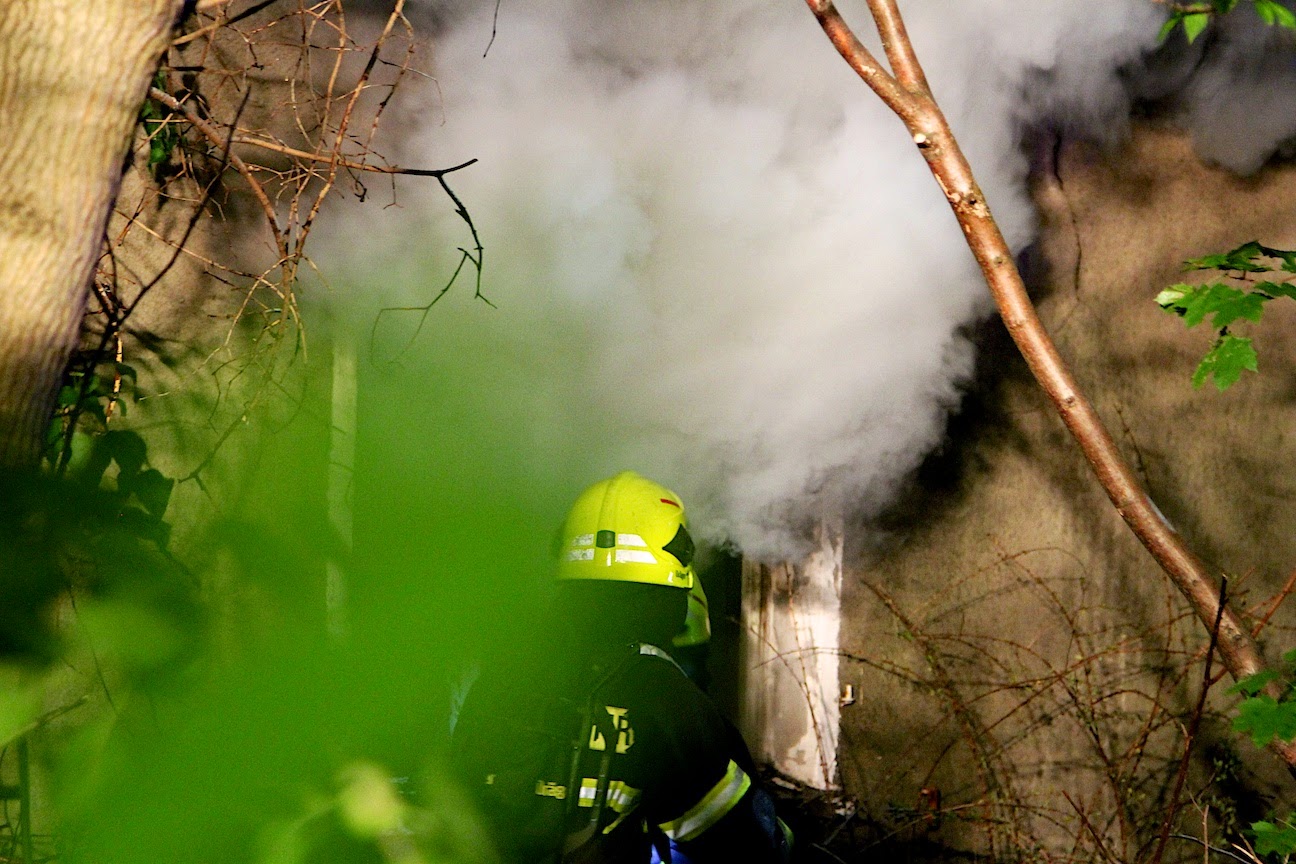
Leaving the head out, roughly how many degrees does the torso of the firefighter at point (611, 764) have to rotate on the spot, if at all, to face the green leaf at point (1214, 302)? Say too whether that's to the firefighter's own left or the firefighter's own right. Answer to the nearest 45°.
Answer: approximately 45° to the firefighter's own right

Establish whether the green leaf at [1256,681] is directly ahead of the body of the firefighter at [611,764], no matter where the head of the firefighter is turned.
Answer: no

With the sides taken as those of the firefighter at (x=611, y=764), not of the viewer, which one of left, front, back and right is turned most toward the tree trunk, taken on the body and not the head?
back

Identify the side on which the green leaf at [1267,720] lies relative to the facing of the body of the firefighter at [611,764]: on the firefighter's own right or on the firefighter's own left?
on the firefighter's own right

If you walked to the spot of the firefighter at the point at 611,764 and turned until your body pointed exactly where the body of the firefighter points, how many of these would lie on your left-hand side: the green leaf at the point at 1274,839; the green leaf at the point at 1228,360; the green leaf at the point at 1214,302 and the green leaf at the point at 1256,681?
0

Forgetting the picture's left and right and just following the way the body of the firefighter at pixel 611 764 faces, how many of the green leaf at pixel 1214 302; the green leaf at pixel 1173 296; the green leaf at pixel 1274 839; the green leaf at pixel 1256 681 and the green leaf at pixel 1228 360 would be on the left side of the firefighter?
0

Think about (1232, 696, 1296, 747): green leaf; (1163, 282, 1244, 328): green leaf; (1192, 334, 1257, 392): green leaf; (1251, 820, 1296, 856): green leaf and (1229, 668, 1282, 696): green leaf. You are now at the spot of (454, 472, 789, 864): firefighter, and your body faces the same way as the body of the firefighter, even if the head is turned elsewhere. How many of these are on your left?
0

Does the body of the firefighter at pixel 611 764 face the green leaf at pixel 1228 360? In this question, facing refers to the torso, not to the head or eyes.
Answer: no

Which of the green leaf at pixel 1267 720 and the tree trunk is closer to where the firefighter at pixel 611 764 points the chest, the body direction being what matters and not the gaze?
the green leaf

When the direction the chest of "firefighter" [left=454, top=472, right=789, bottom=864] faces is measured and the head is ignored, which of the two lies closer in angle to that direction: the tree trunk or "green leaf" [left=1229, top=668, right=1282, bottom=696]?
the green leaf

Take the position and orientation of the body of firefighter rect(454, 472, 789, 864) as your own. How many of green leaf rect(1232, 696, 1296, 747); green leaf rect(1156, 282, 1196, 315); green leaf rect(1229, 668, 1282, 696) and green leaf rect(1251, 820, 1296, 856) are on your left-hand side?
0

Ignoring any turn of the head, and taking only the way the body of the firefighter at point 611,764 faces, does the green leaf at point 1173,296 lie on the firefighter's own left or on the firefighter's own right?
on the firefighter's own right

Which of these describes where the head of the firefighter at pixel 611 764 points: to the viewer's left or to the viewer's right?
to the viewer's right

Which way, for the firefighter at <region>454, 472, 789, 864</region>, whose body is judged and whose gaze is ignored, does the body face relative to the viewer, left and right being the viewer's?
facing away from the viewer and to the right of the viewer
